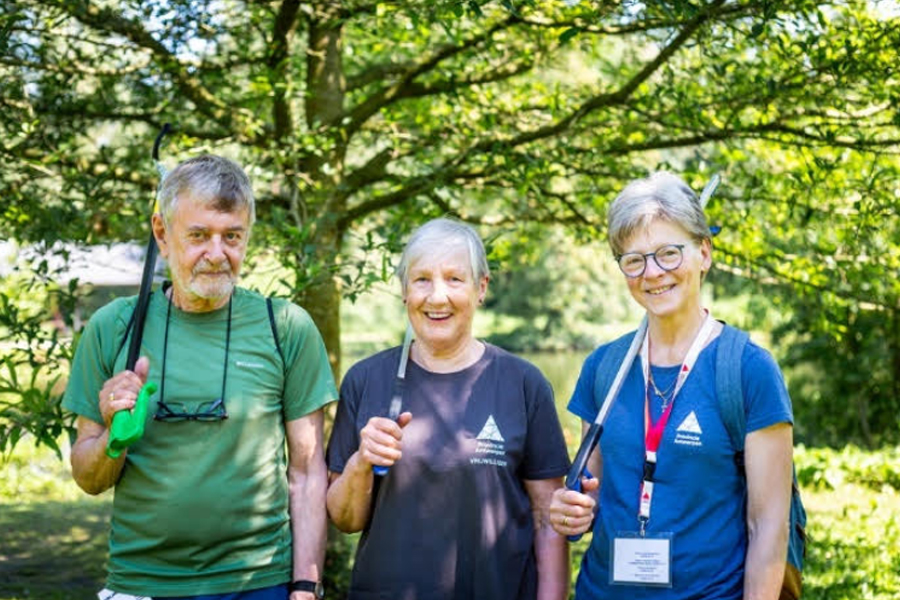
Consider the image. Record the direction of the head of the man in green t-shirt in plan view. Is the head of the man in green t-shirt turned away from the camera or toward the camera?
toward the camera

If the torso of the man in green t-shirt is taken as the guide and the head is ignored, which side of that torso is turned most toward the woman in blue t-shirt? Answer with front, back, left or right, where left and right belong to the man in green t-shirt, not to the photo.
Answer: left

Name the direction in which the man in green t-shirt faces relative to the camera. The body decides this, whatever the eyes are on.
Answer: toward the camera
